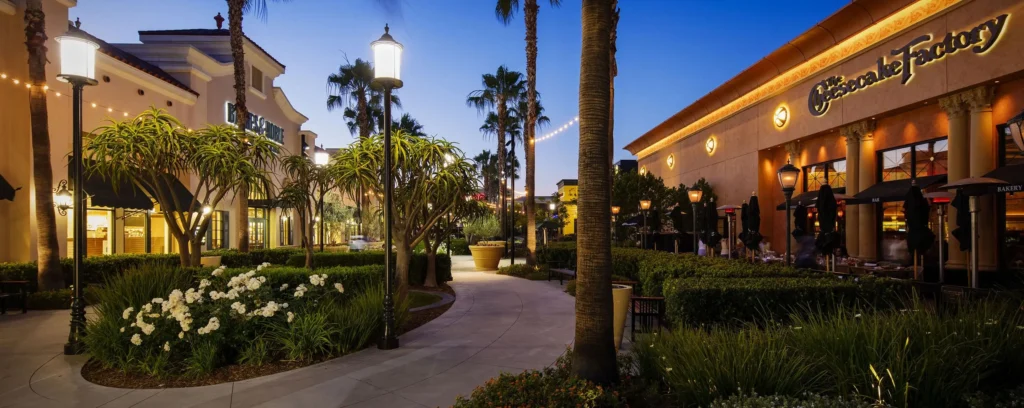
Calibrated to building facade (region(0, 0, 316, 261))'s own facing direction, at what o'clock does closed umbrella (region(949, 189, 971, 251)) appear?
The closed umbrella is roughly at 12 o'clock from the building facade.

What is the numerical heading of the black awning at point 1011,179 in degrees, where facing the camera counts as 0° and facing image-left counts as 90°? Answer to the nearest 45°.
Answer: approximately 45°

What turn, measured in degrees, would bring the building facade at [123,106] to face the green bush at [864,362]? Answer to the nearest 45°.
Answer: approximately 45° to its right

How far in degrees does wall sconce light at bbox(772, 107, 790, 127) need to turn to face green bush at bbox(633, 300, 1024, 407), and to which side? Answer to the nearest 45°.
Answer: approximately 45° to its left

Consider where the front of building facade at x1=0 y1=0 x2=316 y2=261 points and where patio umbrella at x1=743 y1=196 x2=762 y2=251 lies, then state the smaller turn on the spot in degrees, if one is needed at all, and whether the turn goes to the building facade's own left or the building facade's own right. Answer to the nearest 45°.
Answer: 0° — it already faces it

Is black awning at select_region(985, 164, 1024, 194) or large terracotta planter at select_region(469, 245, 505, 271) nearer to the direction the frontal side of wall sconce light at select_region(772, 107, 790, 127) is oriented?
the large terracotta planter
